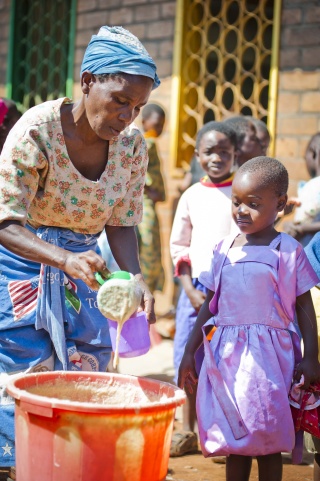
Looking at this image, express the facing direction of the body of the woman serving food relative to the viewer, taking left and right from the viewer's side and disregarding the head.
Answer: facing the viewer and to the right of the viewer

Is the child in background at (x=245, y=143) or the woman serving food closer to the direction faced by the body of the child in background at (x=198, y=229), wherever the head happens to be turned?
the woman serving food

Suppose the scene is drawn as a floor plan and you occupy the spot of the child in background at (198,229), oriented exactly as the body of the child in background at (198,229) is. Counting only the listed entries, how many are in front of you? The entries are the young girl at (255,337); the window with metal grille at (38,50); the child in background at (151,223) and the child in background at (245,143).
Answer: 1

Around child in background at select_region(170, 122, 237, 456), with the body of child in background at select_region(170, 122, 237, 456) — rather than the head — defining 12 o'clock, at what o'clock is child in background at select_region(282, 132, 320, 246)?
child in background at select_region(282, 132, 320, 246) is roughly at 8 o'clock from child in background at select_region(170, 122, 237, 456).

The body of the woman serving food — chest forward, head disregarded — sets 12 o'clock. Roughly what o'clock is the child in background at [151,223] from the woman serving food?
The child in background is roughly at 8 o'clock from the woman serving food.

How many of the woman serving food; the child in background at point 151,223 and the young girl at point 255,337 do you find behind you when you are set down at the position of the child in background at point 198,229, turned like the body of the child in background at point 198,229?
1

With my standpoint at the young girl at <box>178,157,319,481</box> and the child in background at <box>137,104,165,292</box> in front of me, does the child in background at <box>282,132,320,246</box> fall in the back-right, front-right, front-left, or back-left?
front-right

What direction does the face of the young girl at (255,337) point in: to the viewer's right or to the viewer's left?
to the viewer's left

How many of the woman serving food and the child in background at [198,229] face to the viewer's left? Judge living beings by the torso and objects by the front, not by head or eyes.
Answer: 0

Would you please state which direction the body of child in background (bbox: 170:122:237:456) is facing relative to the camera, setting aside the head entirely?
toward the camera

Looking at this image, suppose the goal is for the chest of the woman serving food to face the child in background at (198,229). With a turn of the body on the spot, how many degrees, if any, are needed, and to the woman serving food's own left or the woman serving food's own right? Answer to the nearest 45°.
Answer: approximately 90° to the woman serving food's own left

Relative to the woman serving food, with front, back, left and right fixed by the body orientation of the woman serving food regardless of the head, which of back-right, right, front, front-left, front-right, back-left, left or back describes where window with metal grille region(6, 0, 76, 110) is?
back-left
